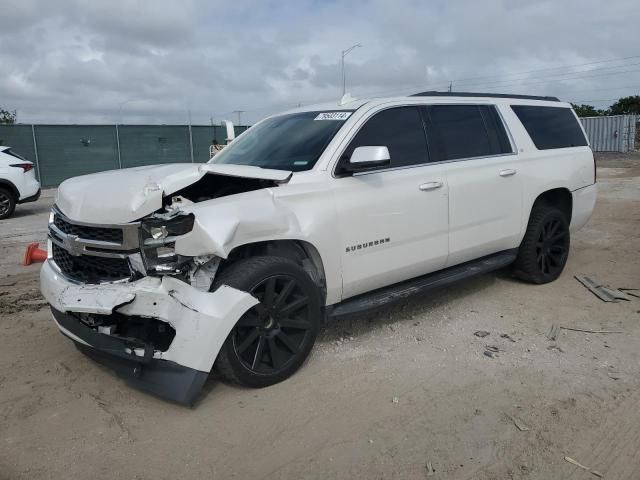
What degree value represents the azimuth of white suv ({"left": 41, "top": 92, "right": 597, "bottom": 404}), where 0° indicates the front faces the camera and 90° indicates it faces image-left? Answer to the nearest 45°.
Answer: approximately 45°

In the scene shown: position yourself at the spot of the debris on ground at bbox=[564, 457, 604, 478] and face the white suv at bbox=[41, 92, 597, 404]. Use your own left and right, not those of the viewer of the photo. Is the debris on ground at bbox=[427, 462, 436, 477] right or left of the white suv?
left

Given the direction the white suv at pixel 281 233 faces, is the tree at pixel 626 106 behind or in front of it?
behind

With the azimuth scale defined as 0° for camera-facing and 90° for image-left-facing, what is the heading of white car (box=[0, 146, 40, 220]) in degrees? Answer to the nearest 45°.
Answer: approximately 90°

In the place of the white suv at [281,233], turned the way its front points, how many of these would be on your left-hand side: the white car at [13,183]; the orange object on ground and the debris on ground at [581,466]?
1

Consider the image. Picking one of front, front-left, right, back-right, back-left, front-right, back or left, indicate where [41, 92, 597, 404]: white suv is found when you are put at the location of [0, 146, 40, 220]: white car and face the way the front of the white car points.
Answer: left

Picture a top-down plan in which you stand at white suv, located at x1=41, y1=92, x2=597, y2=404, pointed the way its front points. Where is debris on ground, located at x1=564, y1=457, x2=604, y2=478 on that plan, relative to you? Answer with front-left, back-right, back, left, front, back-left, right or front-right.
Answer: left

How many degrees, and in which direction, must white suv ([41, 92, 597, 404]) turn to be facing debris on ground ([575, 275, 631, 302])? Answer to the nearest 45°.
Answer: approximately 180°

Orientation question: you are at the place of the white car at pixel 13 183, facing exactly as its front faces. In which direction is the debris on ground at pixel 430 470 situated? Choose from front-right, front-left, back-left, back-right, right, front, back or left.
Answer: left

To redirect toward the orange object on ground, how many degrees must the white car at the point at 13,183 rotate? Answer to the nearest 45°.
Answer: approximately 90° to its left
